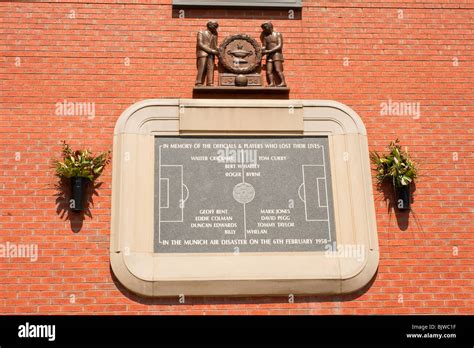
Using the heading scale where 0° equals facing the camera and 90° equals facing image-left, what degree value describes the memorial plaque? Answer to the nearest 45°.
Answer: approximately 0°

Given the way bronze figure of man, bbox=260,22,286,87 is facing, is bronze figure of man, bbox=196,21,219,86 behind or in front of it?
in front

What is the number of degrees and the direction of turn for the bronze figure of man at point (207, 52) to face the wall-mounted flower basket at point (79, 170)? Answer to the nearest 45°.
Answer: approximately 135° to its right

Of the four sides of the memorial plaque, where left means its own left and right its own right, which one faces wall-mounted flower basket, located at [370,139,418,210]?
left

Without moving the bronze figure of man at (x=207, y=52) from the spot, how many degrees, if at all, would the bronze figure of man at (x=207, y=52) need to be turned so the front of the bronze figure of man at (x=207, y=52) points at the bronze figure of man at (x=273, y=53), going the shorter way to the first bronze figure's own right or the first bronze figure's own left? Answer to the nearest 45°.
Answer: approximately 45° to the first bronze figure's own left

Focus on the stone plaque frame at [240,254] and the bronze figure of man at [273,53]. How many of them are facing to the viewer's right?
0

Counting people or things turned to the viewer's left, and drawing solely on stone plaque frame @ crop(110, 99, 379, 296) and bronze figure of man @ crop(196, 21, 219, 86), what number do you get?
0
